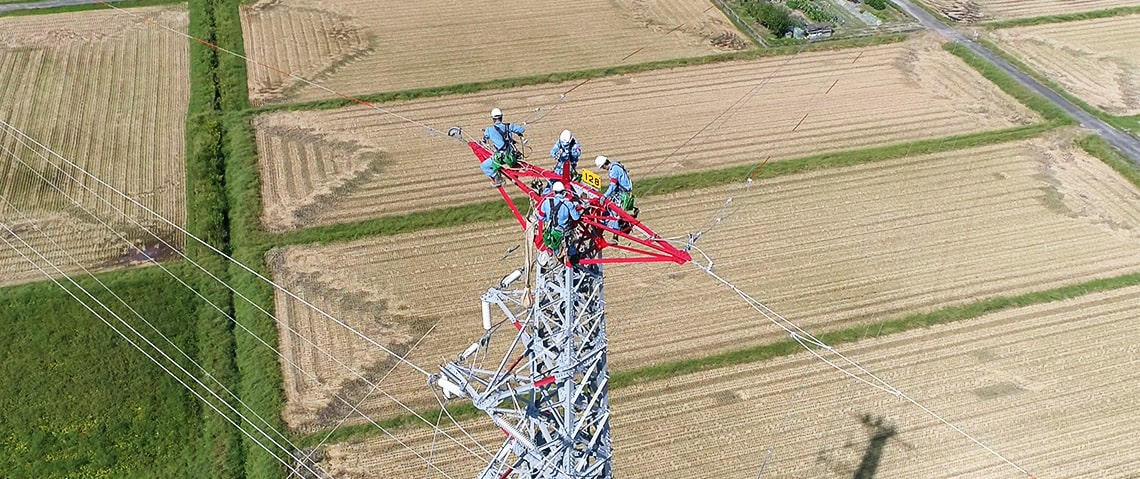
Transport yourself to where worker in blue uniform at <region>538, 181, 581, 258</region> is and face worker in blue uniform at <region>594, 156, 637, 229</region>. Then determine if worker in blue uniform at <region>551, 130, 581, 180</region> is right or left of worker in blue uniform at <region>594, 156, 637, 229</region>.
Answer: left

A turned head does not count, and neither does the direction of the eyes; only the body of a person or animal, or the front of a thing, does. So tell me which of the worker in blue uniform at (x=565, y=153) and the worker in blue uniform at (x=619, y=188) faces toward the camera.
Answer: the worker in blue uniform at (x=565, y=153)

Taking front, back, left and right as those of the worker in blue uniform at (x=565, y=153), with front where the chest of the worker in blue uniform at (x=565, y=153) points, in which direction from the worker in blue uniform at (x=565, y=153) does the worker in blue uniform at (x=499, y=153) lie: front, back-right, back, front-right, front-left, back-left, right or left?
back-right

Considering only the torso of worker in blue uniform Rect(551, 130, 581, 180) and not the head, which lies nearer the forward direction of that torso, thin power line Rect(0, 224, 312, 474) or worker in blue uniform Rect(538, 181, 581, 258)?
the worker in blue uniform

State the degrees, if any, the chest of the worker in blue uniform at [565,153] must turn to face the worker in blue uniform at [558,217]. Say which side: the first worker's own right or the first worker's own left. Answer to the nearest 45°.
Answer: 0° — they already face them

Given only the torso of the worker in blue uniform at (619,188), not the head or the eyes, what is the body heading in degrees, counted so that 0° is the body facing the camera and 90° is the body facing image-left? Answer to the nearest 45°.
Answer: approximately 90°

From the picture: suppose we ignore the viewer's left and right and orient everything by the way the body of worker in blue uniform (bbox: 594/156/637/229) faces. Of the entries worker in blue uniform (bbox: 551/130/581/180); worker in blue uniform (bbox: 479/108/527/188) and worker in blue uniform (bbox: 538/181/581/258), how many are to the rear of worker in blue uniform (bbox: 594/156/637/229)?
0

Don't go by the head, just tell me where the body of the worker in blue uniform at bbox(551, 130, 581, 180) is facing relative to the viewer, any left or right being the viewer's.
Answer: facing the viewer

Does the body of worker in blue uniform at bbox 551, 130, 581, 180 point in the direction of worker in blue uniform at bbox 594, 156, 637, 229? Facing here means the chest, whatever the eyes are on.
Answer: no

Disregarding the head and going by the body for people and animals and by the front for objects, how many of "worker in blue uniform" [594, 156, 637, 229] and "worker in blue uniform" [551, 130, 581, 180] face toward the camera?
1

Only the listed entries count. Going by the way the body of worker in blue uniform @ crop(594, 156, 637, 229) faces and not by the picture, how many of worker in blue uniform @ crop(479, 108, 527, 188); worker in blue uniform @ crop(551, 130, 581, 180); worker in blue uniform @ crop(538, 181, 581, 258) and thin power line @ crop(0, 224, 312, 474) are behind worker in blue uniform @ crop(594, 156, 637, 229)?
0

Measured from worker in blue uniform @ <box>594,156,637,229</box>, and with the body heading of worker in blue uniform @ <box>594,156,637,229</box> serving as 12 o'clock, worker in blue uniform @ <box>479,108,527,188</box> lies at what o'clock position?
worker in blue uniform @ <box>479,108,527,188</box> is roughly at 1 o'clock from worker in blue uniform @ <box>594,156,637,229</box>.

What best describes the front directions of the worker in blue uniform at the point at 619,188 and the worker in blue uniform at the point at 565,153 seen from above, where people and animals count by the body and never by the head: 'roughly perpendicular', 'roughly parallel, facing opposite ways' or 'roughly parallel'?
roughly perpendicular
